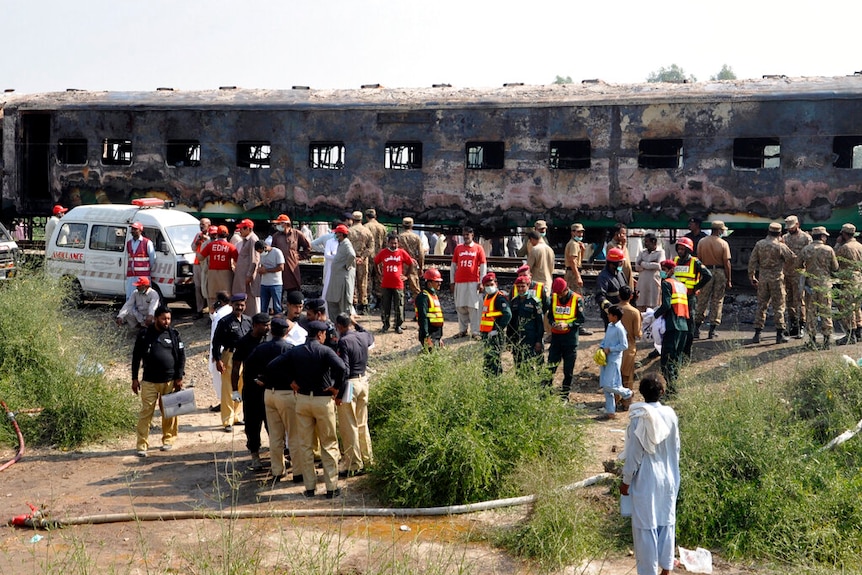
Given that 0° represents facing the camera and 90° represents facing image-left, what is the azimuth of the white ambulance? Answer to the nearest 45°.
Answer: approximately 315°

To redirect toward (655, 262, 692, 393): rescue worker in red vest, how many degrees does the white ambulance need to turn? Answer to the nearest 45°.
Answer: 0° — it already faces them

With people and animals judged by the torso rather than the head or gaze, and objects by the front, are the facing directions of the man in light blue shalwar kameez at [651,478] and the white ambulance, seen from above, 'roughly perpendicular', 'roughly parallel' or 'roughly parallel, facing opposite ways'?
roughly perpendicular

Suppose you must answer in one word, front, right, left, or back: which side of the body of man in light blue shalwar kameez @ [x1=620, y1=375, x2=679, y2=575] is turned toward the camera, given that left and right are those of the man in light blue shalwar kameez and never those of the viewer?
back

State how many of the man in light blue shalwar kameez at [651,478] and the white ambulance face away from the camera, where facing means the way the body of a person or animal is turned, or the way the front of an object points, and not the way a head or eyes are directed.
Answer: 1

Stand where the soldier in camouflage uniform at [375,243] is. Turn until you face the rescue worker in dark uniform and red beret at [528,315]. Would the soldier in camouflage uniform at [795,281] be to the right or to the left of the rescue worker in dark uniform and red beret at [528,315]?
left

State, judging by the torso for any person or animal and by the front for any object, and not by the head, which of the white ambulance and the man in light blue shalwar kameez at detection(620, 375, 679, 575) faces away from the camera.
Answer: the man in light blue shalwar kameez
